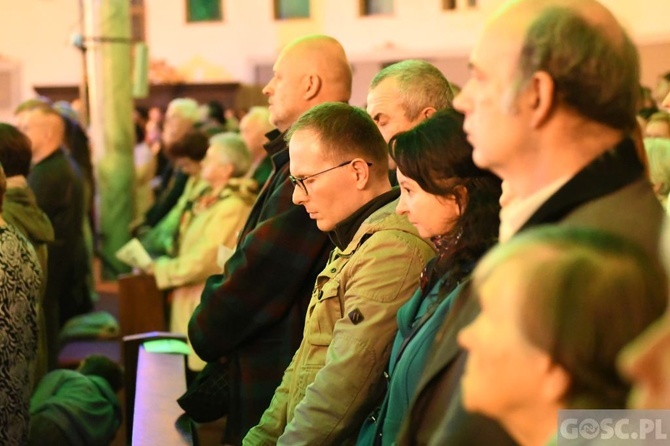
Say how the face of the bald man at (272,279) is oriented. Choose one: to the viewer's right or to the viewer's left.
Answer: to the viewer's left

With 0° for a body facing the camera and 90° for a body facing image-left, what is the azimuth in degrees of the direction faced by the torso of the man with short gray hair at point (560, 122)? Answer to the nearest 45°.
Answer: approximately 90°

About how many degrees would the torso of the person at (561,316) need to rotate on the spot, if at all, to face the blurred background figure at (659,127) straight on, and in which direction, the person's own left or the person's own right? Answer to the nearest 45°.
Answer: approximately 90° to the person's own right

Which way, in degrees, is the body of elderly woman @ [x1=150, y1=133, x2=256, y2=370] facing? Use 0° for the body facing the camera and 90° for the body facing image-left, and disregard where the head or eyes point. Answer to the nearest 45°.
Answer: approximately 90°

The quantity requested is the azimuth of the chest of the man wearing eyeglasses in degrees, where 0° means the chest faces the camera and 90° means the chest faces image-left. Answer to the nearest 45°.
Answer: approximately 90°

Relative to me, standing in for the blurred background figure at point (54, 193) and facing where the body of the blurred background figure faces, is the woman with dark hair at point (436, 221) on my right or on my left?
on my left
